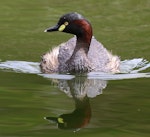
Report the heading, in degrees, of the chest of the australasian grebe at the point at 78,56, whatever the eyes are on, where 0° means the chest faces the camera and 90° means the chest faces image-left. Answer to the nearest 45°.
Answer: approximately 0°
